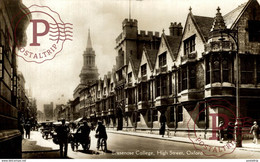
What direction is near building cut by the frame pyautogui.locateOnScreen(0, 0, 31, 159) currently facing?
to the viewer's right

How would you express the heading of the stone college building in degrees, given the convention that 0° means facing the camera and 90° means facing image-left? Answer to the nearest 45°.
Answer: approximately 45°

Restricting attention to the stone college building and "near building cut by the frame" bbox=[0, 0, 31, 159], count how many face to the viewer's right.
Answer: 1
